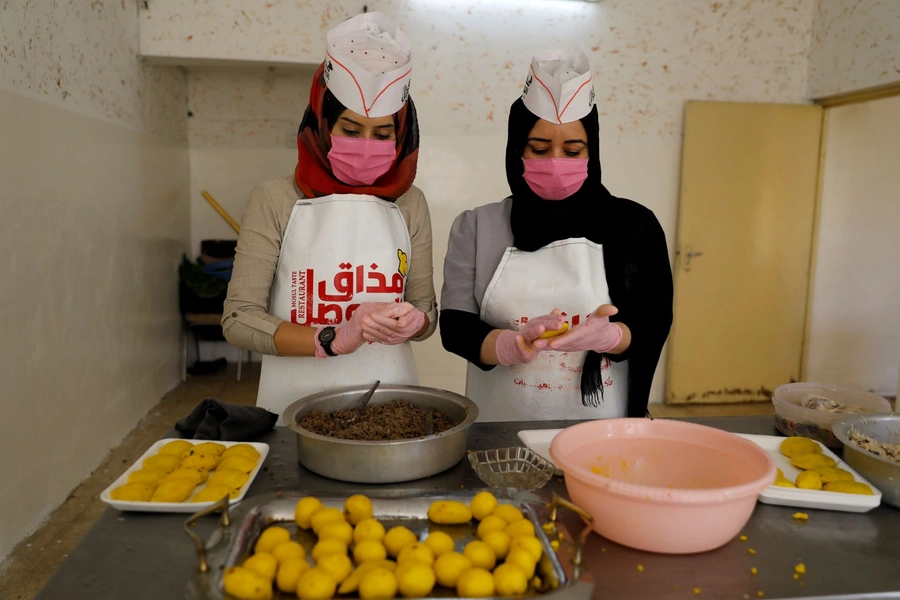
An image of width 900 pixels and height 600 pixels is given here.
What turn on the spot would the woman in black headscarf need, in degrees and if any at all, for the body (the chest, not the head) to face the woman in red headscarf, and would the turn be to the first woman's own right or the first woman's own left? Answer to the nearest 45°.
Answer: approximately 90° to the first woman's own right

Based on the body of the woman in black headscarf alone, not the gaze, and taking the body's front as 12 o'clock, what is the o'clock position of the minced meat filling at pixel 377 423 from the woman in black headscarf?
The minced meat filling is roughly at 1 o'clock from the woman in black headscarf.

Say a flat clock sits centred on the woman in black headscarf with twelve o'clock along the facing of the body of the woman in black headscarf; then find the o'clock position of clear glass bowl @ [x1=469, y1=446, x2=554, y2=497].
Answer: The clear glass bowl is roughly at 12 o'clock from the woman in black headscarf.

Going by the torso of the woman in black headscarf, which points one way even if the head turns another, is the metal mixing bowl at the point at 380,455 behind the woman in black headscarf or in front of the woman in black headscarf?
in front

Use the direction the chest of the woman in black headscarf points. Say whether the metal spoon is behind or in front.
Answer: in front

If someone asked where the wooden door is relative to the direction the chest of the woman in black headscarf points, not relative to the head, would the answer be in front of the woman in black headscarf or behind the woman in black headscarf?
behind

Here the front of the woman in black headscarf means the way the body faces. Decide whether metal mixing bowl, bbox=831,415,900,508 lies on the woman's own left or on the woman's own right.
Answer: on the woman's own left

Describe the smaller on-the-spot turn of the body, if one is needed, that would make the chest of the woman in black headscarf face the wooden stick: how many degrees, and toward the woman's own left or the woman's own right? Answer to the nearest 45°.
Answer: approximately 135° to the woman's own right

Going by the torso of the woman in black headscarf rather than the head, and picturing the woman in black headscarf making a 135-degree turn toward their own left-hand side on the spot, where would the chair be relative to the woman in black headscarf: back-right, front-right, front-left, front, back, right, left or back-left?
left

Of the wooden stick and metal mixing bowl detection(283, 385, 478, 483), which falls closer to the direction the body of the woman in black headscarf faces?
the metal mixing bowl

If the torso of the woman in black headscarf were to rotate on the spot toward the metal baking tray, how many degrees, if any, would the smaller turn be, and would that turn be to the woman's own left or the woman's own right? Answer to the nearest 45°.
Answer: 0° — they already face it

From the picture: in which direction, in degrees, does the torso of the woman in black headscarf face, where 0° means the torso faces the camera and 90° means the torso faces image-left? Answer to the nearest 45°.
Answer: approximately 0°

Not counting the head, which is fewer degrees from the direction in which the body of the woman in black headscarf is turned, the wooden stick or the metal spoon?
the metal spoon
